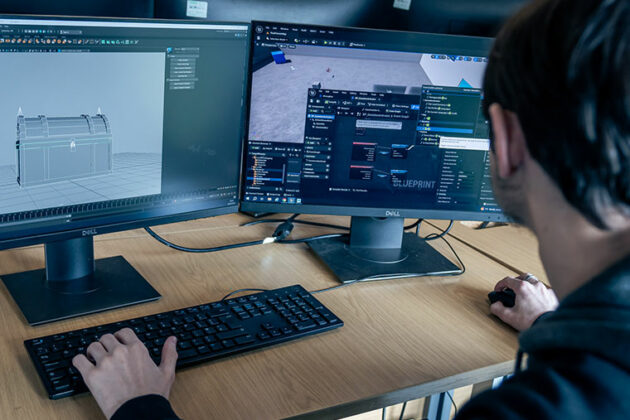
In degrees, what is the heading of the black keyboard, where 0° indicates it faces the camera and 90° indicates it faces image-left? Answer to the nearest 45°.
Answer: approximately 315°

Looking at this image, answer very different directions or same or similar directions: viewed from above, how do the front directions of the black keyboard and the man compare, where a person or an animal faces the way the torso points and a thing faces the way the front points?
very different directions

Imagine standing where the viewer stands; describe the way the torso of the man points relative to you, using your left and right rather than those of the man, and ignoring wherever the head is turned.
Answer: facing away from the viewer and to the left of the viewer

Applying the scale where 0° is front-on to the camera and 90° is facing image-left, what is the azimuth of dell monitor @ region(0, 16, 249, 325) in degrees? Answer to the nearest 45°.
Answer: approximately 315°

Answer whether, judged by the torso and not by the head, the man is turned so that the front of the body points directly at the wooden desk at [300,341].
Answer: yes

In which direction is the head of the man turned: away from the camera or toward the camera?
away from the camera

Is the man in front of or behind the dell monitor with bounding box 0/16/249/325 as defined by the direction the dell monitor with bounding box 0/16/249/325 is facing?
in front

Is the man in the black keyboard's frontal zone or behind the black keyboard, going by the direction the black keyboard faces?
frontal zone
